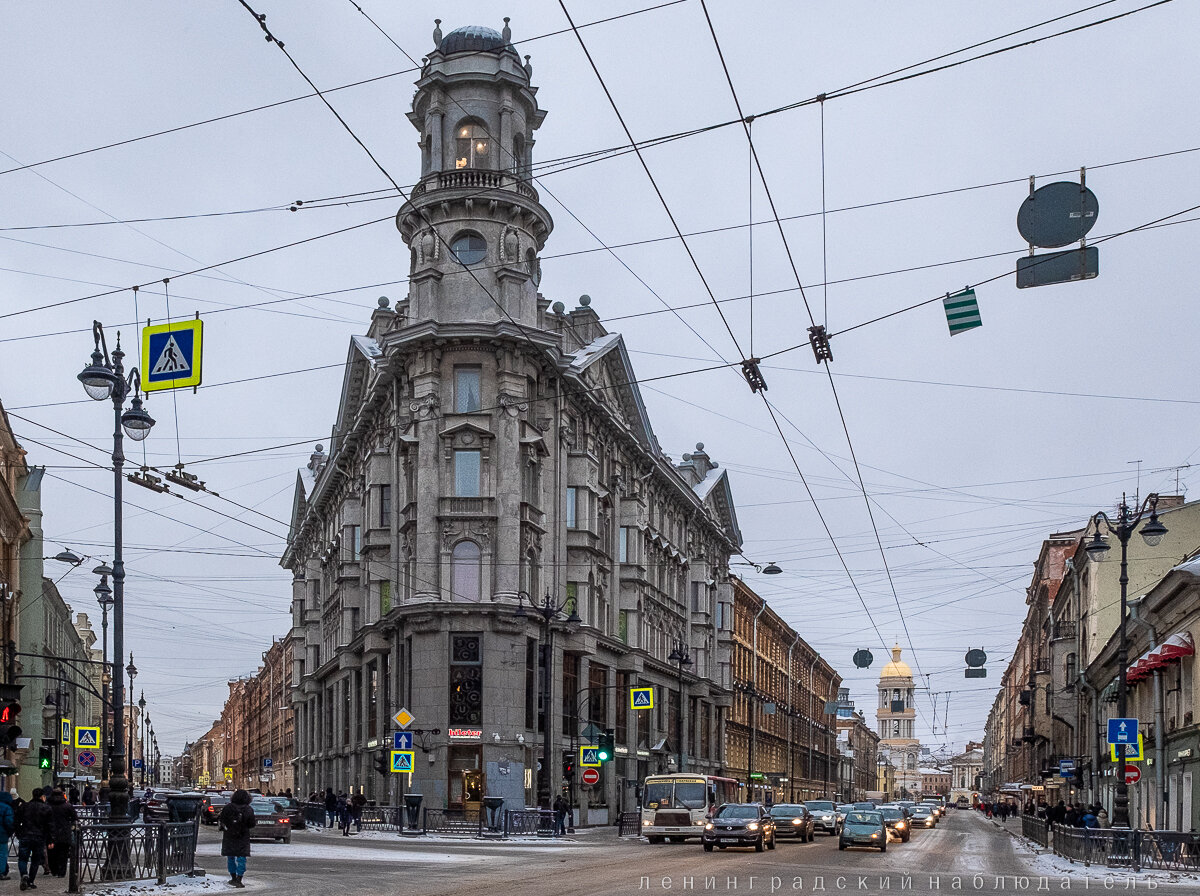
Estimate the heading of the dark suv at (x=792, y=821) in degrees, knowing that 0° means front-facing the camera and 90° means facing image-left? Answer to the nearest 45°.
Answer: approximately 45°

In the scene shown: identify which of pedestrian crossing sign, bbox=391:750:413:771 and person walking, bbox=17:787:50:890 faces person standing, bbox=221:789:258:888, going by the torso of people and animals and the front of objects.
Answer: the pedestrian crossing sign

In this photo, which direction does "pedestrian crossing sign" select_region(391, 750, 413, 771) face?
toward the camera

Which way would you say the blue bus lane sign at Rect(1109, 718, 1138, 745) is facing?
toward the camera

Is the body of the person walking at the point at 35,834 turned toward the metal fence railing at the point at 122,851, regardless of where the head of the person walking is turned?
no

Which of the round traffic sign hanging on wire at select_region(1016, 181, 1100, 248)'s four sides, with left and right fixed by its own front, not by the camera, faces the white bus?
front
